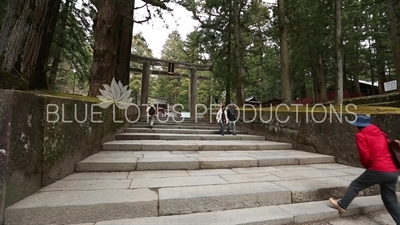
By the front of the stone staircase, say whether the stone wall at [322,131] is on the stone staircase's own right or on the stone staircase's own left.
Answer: on the stone staircase's own left

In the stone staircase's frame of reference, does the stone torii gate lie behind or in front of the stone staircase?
behind

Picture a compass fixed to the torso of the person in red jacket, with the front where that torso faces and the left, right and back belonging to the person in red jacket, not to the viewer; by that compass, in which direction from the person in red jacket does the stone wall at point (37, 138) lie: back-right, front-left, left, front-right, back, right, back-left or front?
front

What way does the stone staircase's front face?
toward the camera

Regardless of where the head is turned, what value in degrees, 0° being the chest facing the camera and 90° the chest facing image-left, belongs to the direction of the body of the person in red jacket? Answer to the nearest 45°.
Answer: approximately 135°

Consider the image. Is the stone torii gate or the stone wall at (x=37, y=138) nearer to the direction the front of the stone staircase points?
the stone wall

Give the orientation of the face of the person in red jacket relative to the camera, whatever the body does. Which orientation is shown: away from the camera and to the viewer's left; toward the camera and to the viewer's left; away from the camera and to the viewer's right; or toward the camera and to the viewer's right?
away from the camera and to the viewer's left
